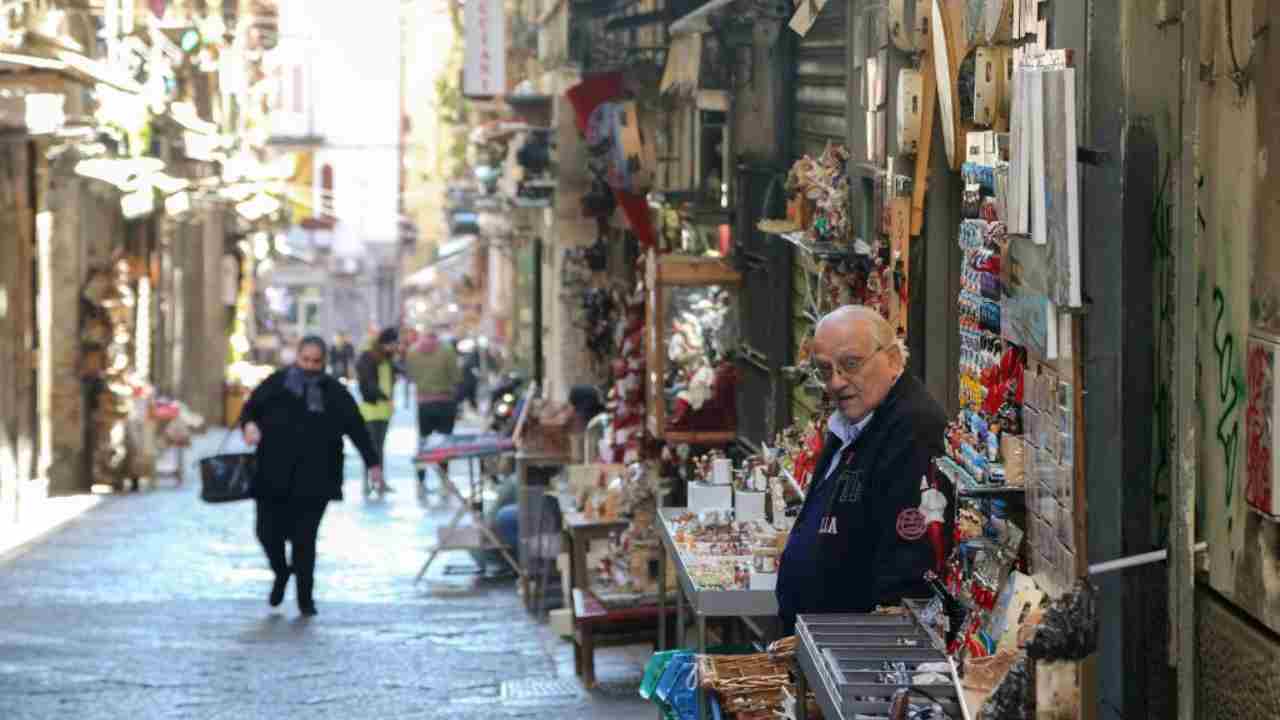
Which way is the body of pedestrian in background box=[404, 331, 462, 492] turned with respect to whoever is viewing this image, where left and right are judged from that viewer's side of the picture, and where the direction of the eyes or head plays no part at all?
facing away from the viewer

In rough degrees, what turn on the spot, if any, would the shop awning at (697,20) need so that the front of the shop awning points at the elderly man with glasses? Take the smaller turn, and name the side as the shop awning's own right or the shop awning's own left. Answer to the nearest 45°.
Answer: approximately 90° to the shop awning's own left

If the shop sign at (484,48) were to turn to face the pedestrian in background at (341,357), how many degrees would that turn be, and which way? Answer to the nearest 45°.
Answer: approximately 180°

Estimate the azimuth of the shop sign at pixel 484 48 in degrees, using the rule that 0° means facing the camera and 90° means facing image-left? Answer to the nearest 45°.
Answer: approximately 0°

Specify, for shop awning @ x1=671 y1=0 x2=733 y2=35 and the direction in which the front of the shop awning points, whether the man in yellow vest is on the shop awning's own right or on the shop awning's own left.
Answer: on the shop awning's own right

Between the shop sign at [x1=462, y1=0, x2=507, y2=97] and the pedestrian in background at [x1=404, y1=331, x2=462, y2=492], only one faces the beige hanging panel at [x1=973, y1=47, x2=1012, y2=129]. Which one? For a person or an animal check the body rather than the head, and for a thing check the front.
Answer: the shop sign

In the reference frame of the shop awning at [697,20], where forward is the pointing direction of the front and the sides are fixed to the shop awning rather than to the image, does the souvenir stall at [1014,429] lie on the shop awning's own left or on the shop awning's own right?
on the shop awning's own left

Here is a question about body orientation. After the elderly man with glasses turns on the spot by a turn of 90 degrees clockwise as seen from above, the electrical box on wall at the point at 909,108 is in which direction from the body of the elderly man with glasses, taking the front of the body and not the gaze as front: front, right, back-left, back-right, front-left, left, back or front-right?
front-right

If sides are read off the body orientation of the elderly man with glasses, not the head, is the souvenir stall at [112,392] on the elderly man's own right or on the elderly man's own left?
on the elderly man's own right

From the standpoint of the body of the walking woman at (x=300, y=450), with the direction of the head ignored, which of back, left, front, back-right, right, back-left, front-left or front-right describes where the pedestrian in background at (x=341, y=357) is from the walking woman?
back

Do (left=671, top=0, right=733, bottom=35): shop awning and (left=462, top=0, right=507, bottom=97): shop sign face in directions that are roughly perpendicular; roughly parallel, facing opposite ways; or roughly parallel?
roughly perpendicular
